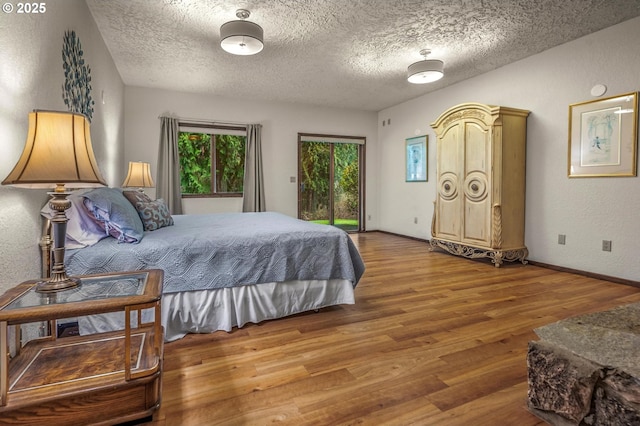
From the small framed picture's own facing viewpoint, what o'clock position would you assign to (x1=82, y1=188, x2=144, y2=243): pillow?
The pillow is roughly at 11 o'clock from the small framed picture.

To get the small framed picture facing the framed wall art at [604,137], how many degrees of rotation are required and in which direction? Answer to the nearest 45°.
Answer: approximately 90° to its left

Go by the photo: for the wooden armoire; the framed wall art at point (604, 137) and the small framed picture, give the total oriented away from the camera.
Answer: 0

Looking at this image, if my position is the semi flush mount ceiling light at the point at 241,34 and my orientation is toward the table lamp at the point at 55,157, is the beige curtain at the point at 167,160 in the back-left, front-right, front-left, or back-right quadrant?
back-right

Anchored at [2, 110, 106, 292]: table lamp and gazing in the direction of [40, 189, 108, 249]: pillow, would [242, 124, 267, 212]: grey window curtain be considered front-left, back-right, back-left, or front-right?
front-right

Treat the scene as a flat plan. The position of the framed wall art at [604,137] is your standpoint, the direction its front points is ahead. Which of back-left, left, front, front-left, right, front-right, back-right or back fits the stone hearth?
front-left

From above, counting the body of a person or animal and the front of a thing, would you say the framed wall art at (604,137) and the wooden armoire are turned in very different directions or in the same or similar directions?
same or similar directions

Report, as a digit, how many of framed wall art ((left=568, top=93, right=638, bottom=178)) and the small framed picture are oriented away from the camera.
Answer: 0

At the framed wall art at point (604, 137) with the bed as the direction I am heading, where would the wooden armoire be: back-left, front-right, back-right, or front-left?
front-right

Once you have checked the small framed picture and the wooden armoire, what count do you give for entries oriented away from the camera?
0

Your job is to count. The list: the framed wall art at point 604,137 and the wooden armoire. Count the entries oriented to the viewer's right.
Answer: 0

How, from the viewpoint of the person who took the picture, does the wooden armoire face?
facing the viewer and to the left of the viewer

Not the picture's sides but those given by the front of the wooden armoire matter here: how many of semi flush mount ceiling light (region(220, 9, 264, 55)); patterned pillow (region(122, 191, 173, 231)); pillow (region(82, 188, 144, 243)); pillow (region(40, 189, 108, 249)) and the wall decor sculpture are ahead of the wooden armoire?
5

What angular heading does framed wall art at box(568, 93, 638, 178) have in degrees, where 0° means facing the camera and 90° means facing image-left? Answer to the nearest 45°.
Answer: approximately 45°

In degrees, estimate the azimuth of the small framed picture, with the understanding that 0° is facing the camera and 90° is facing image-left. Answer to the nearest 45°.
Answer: approximately 45°

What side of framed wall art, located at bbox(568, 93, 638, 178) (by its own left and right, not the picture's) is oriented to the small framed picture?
right
